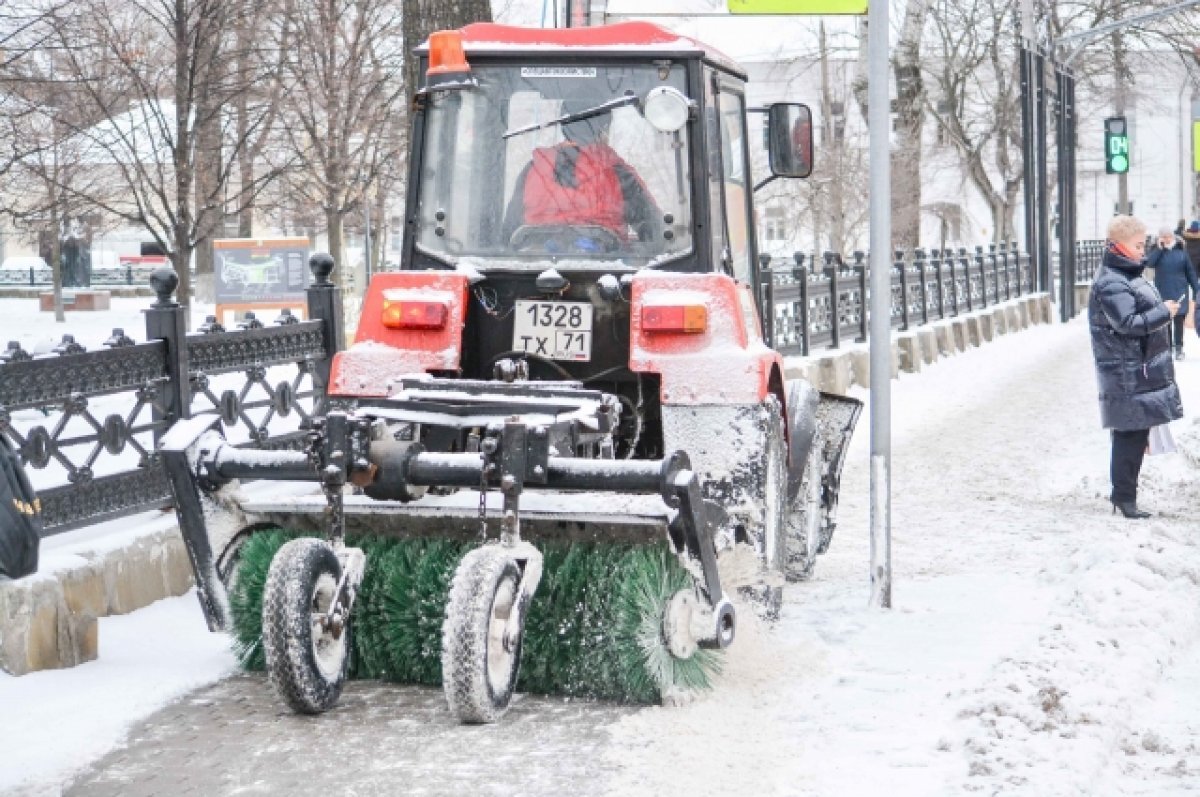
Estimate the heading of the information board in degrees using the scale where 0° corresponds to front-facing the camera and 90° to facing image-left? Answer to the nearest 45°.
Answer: approximately 0°

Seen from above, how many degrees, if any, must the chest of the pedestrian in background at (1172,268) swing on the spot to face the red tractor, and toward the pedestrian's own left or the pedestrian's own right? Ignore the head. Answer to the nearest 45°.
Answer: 0° — they already face it

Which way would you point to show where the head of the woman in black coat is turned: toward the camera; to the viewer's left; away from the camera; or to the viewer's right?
to the viewer's right

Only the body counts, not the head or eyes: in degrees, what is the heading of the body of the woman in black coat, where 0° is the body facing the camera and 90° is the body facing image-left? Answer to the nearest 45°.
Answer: approximately 270°

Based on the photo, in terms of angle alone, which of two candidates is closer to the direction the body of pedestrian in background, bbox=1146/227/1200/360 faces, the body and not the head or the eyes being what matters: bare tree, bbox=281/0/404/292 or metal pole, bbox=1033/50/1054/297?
the bare tree

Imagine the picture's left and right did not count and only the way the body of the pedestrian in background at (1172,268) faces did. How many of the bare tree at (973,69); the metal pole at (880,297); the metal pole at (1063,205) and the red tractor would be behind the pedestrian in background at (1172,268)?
2

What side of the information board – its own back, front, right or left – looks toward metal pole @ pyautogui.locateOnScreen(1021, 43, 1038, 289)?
left

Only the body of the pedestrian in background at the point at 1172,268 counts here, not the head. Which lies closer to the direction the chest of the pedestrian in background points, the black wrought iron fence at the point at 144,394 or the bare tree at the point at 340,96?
the black wrought iron fence

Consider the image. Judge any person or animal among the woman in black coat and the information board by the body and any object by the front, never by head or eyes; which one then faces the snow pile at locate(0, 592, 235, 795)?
the information board
